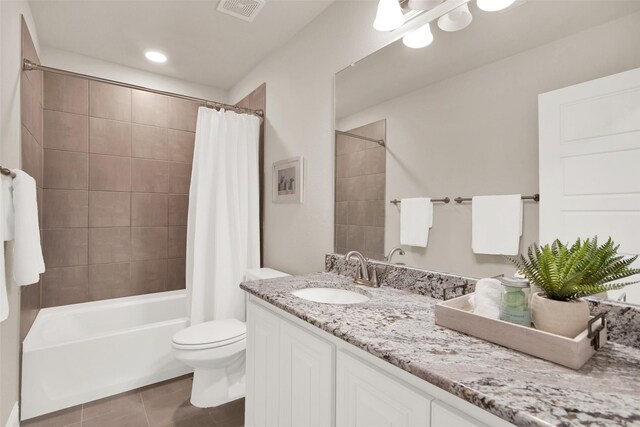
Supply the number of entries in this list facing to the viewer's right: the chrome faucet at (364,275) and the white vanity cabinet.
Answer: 0

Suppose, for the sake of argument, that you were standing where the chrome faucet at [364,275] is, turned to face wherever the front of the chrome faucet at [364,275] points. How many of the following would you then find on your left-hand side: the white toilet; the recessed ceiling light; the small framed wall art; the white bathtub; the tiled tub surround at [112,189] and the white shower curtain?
0

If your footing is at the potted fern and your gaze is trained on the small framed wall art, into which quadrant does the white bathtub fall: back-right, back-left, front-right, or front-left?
front-left

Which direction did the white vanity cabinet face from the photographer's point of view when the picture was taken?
facing the viewer and to the left of the viewer

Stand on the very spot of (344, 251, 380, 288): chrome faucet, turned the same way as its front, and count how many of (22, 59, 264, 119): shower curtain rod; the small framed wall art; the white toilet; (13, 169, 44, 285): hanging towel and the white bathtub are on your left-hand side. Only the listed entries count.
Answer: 0

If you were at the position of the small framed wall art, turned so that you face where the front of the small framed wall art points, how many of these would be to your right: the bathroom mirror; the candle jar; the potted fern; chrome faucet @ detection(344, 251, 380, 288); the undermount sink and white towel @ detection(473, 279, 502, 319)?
0

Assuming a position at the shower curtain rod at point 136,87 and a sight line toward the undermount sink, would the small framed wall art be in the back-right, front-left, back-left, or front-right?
front-left

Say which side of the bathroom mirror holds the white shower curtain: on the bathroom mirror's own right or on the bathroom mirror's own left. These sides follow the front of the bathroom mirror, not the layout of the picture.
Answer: on the bathroom mirror's own right

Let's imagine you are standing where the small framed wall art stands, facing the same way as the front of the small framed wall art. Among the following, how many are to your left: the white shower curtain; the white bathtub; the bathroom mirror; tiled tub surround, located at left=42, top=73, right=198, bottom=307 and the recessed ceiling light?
1

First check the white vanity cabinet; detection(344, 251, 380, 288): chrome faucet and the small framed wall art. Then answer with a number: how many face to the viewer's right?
0

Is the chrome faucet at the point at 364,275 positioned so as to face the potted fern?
no

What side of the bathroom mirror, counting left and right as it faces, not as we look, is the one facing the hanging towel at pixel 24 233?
front

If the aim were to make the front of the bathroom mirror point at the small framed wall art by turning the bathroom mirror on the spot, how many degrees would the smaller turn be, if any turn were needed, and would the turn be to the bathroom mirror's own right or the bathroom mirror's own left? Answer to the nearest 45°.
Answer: approximately 90° to the bathroom mirror's own right

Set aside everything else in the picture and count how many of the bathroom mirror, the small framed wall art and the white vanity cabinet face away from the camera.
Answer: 0

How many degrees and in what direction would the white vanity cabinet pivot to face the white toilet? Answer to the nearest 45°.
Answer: approximately 90° to its right

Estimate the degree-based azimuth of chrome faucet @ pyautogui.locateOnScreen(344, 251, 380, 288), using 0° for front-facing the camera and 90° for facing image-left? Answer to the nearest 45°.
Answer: approximately 45°

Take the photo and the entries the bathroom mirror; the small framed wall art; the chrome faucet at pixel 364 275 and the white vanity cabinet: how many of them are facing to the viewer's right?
0
